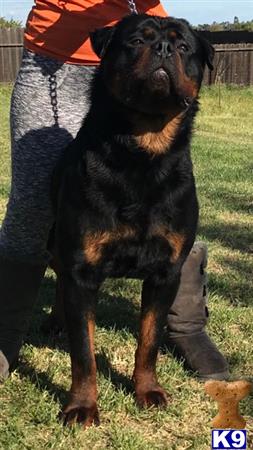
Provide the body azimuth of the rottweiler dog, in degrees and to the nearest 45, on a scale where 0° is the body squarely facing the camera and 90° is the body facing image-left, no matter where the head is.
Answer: approximately 0°

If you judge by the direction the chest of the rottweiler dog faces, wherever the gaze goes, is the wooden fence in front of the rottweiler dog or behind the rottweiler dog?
behind
